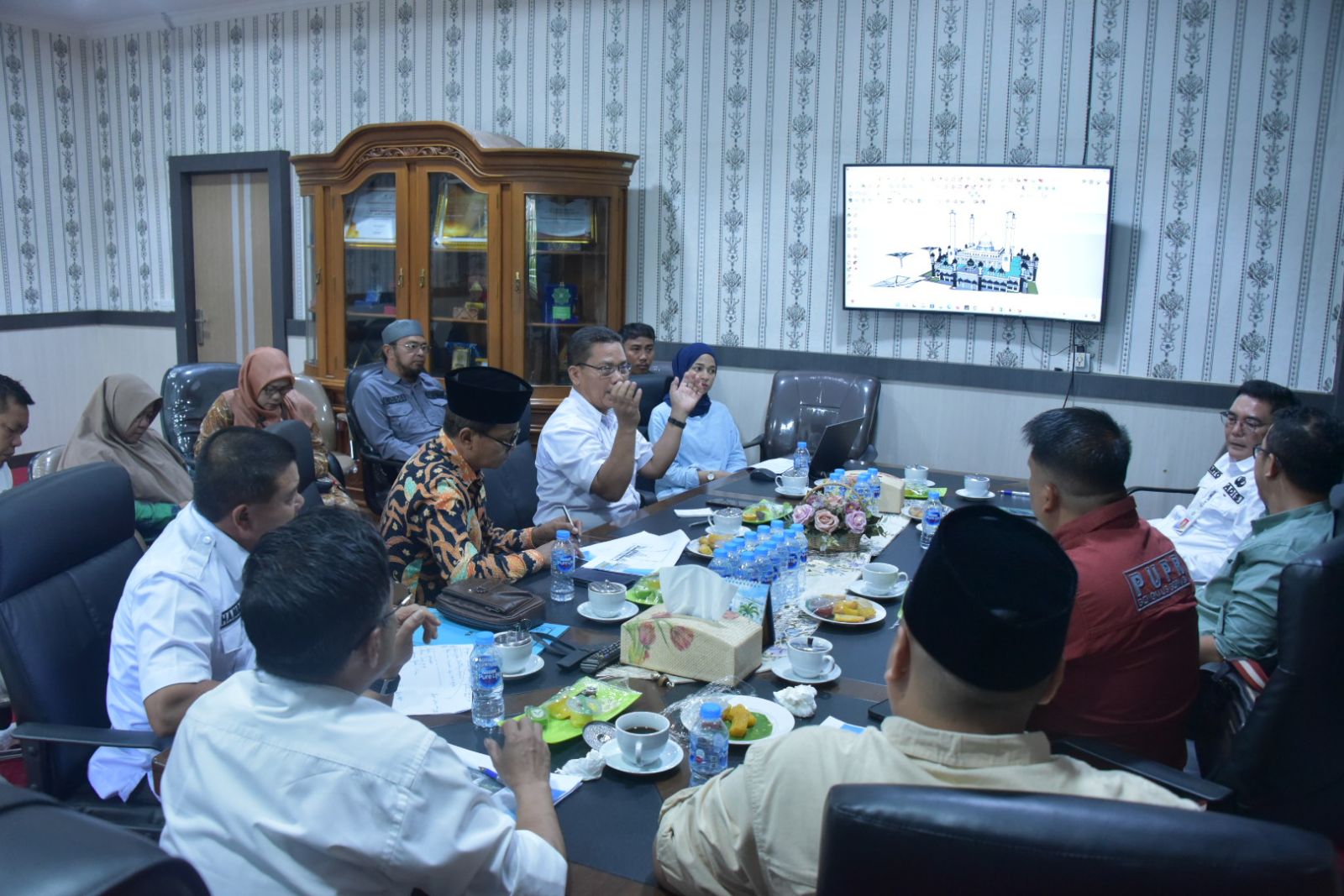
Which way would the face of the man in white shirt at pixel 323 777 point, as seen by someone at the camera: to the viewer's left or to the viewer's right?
to the viewer's right

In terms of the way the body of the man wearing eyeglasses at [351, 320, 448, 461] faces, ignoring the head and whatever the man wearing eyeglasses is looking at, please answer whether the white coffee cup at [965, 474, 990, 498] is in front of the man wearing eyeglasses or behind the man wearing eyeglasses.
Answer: in front

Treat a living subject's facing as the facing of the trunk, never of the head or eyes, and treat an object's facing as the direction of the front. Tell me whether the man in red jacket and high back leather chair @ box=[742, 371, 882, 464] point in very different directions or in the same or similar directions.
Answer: very different directions

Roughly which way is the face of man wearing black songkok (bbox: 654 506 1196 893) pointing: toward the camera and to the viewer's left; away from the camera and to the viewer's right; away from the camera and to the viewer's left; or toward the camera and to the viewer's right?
away from the camera and to the viewer's left

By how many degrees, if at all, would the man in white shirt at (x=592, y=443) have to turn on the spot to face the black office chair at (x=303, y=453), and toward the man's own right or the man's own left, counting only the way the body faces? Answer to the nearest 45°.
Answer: approximately 135° to the man's own right

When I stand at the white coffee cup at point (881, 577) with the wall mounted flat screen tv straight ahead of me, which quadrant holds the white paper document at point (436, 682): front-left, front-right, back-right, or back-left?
back-left

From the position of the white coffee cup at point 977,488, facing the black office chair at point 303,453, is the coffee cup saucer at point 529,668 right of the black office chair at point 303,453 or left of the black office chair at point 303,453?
left

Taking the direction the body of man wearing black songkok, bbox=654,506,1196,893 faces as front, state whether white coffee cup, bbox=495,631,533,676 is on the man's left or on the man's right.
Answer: on the man's left

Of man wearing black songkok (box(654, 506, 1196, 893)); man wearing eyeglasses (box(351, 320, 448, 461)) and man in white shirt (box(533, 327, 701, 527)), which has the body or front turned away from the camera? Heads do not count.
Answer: the man wearing black songkok

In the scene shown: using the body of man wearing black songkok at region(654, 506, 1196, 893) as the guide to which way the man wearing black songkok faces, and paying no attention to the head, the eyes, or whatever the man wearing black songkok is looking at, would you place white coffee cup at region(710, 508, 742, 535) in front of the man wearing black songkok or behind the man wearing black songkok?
in front

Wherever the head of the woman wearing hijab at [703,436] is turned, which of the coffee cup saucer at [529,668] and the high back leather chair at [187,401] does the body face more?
the coffee cup saucer

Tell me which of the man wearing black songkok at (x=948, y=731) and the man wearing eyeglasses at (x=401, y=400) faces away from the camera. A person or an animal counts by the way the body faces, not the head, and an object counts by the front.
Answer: the man wearing black songkok

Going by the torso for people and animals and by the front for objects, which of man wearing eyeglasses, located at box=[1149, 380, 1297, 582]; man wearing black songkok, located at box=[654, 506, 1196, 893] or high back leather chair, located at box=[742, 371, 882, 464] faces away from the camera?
the man wearing black songkok

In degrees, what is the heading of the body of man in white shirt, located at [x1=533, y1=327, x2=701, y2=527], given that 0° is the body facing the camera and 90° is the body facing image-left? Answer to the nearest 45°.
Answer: approximately 315°
